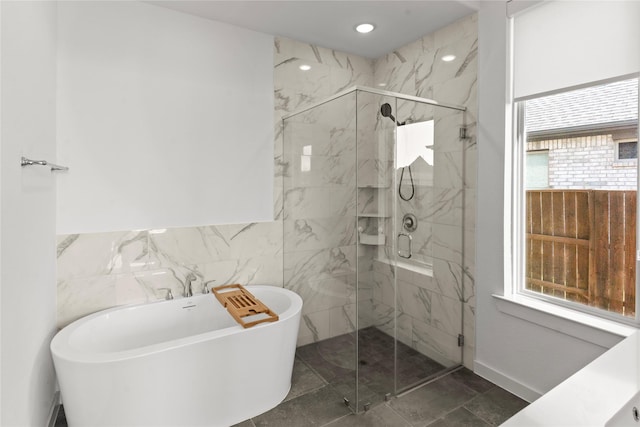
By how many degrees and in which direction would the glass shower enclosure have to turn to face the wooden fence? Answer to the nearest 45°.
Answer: approximately 45° to its left

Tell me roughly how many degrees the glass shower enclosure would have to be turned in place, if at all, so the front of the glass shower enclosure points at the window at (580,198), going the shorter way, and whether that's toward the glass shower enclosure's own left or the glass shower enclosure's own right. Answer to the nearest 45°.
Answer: approximately 45° to the glass shower enclosure's own left

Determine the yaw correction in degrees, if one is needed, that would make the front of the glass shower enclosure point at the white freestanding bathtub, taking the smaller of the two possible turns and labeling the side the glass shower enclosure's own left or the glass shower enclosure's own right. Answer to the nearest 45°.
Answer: approximately 90° to the glass shower enclosure's own right

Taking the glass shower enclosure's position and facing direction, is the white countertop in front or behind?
in front

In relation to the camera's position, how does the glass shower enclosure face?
facing the viewer and to the right of the viewer

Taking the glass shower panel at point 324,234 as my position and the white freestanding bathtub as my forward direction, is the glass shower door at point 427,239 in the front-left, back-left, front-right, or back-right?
back-left
